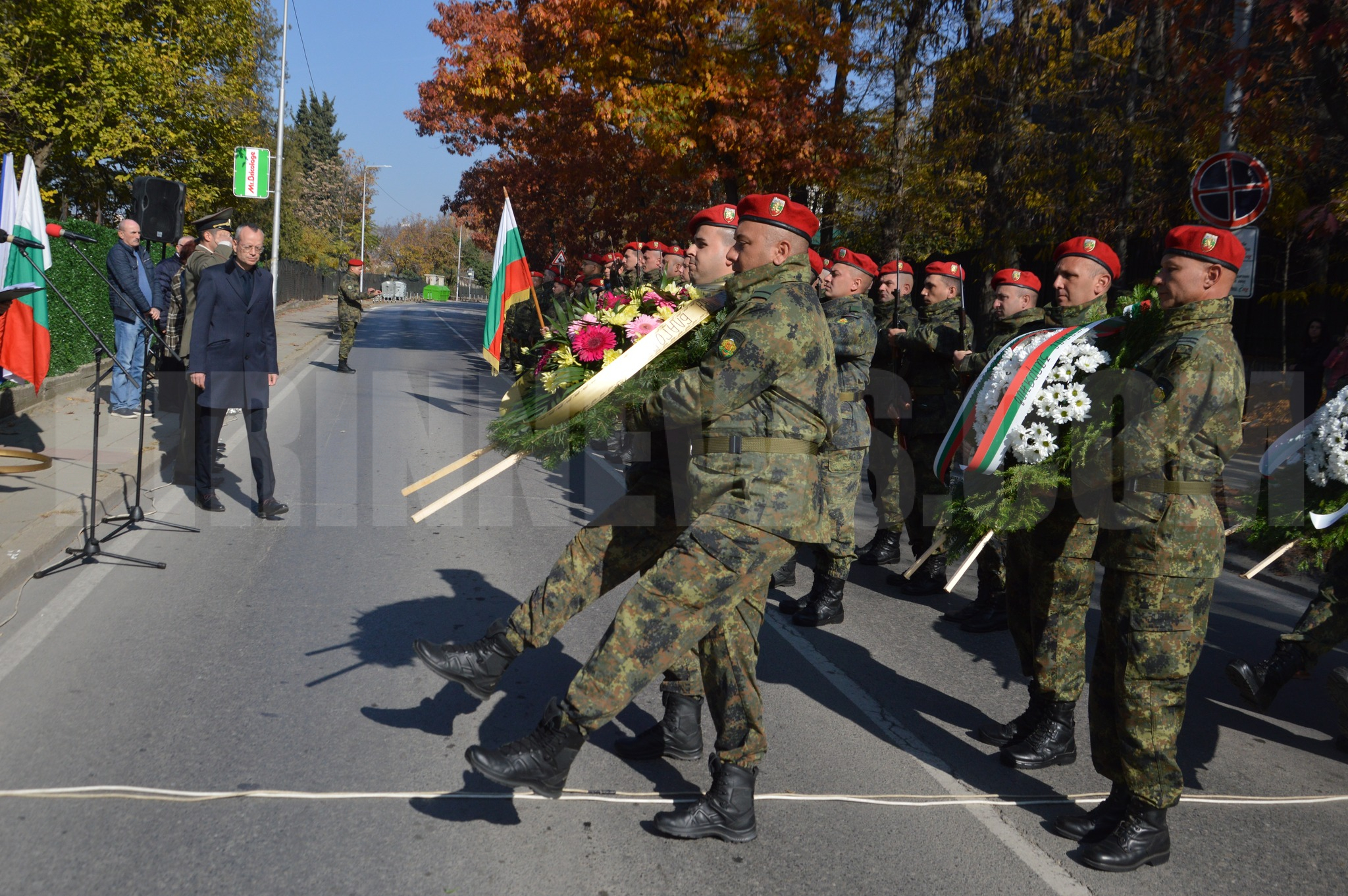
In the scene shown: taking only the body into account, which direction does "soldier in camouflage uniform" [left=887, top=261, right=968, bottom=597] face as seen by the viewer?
to the viewer's left

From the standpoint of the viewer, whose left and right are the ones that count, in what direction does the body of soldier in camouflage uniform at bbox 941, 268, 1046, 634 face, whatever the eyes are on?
facing to the left of the viewer

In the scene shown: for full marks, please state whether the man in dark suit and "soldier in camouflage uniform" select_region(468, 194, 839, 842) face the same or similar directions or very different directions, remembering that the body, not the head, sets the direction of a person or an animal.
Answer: very different directions

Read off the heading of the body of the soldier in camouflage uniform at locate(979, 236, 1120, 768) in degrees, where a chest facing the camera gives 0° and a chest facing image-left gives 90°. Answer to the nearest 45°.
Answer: approximately 90°
